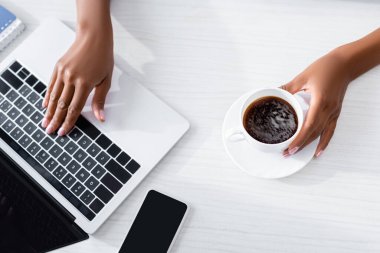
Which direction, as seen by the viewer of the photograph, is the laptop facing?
facing away from the viewer and to the right of the viewer
